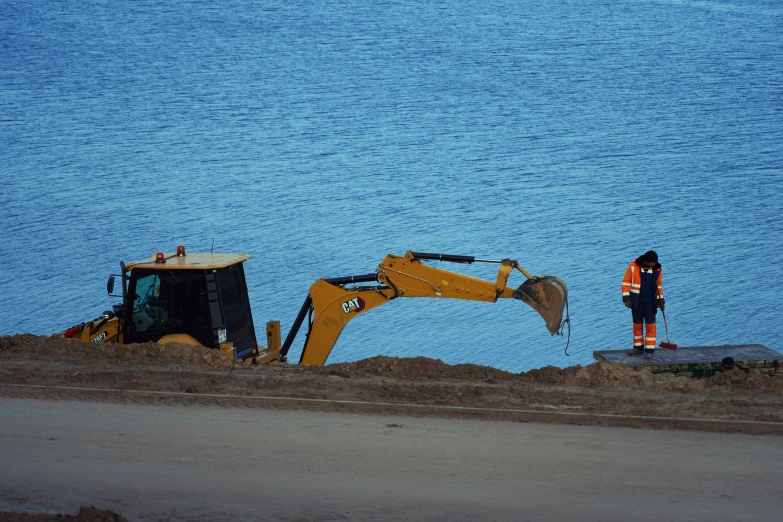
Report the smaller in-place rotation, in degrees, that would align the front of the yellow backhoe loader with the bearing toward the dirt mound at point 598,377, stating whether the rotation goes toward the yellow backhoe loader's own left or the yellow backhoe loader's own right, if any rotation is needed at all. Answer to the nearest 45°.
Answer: approximately 180°

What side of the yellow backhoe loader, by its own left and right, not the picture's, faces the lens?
left

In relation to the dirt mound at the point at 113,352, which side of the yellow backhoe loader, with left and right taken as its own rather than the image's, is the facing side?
front

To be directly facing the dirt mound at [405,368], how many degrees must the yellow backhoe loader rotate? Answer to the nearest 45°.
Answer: approximately 180°

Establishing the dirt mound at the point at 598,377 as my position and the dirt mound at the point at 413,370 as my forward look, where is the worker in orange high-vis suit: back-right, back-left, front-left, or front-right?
back-right

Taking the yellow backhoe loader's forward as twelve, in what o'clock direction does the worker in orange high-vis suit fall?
The worker in orange high-vis suit is roughly at 6 o'clock from the yellow backhoe loader.

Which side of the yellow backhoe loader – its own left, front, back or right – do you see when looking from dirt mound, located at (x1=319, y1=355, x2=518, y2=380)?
back
